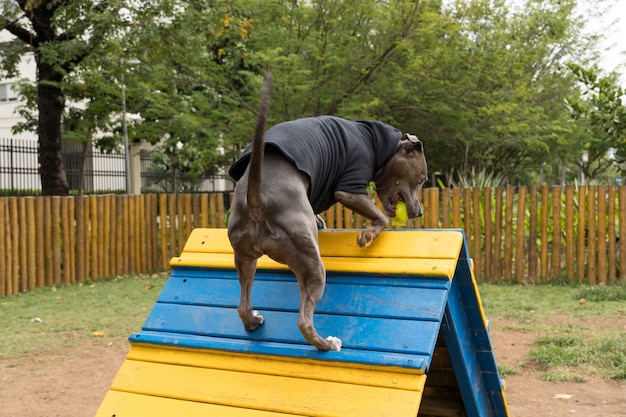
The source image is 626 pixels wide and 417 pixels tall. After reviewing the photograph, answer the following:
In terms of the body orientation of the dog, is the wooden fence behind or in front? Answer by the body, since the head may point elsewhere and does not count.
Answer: in front

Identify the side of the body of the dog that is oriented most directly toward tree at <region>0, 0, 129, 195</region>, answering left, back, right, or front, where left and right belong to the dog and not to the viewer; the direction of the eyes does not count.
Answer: left

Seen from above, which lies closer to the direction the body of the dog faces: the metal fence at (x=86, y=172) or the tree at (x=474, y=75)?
the tree

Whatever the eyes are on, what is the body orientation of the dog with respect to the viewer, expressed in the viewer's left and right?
facing away from the viewer and to the right of the viewer

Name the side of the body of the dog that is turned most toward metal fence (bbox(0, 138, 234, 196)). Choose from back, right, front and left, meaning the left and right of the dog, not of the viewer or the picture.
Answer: left
